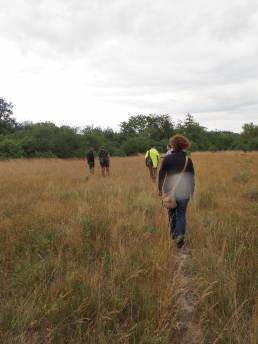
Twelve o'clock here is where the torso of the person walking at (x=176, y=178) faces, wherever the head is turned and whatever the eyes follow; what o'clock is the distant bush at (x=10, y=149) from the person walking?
The distant bush is roughly at 11 o'clock from the person walking.

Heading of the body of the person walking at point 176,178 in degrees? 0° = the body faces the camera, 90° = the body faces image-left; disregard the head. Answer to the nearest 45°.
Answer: approximately 180°

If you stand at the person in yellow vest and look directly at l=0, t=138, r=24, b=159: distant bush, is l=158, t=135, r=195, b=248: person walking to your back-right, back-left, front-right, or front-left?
back-left

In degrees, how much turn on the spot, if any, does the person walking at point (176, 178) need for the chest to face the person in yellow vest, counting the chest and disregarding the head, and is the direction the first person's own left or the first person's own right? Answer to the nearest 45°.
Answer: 0° — they already face them
